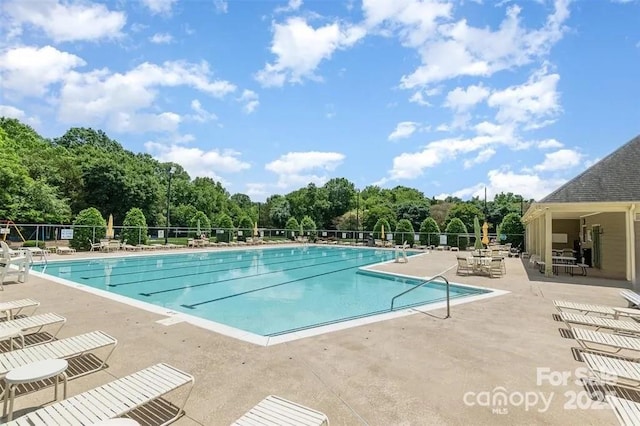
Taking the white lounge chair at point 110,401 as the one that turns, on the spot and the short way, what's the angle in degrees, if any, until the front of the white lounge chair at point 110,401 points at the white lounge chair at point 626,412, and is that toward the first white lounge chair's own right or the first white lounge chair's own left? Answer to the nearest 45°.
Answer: approximately 90° to the first white lounge chair's own right

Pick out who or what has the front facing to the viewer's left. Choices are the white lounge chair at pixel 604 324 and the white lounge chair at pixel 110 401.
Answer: the white lounge chair at pixel 604 324

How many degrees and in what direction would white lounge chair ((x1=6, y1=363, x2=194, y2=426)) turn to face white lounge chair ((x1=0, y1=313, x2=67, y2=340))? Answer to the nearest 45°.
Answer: approximately 45° to its left

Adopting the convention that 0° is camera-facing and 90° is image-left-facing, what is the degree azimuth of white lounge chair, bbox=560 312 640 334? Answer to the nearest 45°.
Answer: approximately 90°

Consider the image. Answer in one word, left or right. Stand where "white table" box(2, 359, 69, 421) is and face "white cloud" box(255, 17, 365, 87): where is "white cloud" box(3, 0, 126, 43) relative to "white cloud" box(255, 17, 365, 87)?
left

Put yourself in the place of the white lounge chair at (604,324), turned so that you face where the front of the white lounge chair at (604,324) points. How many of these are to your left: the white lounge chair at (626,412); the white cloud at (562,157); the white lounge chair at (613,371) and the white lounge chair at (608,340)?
3

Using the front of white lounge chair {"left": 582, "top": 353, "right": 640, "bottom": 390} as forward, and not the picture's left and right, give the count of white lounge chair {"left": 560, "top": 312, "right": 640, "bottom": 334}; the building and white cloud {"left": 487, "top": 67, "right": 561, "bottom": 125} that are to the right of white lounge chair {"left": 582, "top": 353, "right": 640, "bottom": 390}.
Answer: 3

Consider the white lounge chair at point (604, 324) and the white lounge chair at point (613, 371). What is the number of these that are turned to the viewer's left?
2

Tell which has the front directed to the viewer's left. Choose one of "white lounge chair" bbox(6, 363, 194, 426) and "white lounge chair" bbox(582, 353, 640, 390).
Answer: "white lounge chair" bbox(582, 353, 640, 390)

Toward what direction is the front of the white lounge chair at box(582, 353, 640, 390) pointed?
to the viewer's left

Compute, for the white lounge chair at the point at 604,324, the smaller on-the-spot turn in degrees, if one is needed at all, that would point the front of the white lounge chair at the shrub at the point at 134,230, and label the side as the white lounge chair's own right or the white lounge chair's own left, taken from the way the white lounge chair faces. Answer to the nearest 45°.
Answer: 0° — it already faces it

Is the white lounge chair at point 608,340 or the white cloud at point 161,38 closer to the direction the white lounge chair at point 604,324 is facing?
the white cloud
